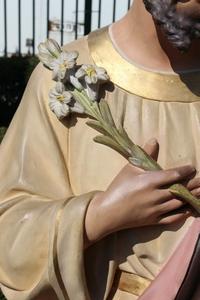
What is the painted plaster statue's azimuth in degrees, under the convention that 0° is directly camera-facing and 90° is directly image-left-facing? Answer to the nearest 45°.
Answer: approximately 0°

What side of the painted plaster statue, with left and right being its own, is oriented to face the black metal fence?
back
